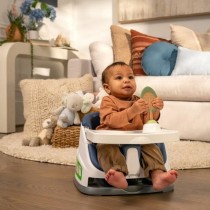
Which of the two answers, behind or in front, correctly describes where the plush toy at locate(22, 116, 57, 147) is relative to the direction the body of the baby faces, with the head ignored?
behind

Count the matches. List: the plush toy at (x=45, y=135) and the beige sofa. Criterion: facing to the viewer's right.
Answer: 0

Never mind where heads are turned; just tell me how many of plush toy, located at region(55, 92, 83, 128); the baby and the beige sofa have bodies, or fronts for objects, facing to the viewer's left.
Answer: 0

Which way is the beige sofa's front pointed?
toward the camera

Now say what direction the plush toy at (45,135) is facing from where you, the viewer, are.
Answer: facing the viewer and to the left of the viewer

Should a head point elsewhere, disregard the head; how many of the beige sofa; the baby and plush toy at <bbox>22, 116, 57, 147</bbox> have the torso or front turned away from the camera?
0

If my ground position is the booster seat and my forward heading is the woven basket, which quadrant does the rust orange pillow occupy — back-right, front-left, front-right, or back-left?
front-right

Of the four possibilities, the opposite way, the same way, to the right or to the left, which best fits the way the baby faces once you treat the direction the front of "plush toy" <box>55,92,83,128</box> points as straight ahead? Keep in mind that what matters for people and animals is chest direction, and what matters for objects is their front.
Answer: the same way

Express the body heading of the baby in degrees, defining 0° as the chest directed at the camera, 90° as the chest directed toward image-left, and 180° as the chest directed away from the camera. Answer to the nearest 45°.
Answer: approximately 315°

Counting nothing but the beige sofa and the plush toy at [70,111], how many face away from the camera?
0

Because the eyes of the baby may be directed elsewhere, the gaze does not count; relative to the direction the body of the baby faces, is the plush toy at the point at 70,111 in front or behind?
behind

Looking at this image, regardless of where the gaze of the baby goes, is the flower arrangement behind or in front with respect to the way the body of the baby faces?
behind

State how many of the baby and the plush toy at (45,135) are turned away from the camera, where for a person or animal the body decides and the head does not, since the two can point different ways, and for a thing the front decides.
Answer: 0
